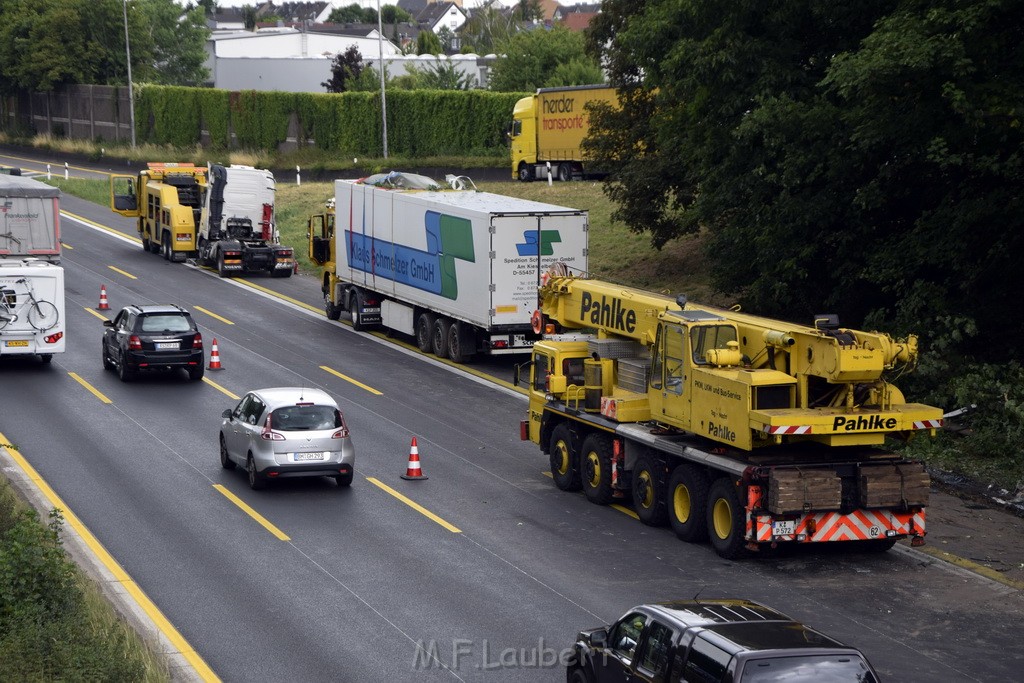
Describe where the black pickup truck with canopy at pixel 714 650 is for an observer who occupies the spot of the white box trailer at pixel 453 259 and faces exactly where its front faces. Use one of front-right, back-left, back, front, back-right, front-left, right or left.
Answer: back-left

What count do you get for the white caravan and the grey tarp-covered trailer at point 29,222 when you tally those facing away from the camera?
2

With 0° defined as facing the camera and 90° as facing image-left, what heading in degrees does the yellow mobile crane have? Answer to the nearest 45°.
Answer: approximately 135°

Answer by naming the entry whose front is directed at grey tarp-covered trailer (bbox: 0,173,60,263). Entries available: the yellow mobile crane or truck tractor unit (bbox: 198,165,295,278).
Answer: the yellow mobile crane

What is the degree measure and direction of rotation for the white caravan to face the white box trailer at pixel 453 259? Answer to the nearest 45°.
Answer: approximately 90° to its right

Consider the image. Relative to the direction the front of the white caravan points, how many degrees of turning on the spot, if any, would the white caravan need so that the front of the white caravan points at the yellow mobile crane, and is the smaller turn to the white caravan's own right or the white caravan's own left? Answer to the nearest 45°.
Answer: approximately 135° to the white caravan's own right

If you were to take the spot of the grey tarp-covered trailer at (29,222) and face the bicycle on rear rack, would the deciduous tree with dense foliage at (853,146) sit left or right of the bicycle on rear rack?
left

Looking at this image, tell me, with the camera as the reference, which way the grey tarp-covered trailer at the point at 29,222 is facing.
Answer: facing away from the viewer

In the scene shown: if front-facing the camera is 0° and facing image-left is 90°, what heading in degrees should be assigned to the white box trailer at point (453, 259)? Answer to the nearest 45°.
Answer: approximately 135°

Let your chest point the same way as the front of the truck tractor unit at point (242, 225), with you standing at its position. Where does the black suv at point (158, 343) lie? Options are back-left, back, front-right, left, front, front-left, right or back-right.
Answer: back-left

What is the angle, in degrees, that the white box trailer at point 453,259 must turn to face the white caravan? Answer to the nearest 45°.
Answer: approximately 45° to its left

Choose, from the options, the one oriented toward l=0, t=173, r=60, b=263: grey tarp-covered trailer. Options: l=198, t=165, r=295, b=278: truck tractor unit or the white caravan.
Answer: the white caravan

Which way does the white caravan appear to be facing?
away from the camera
